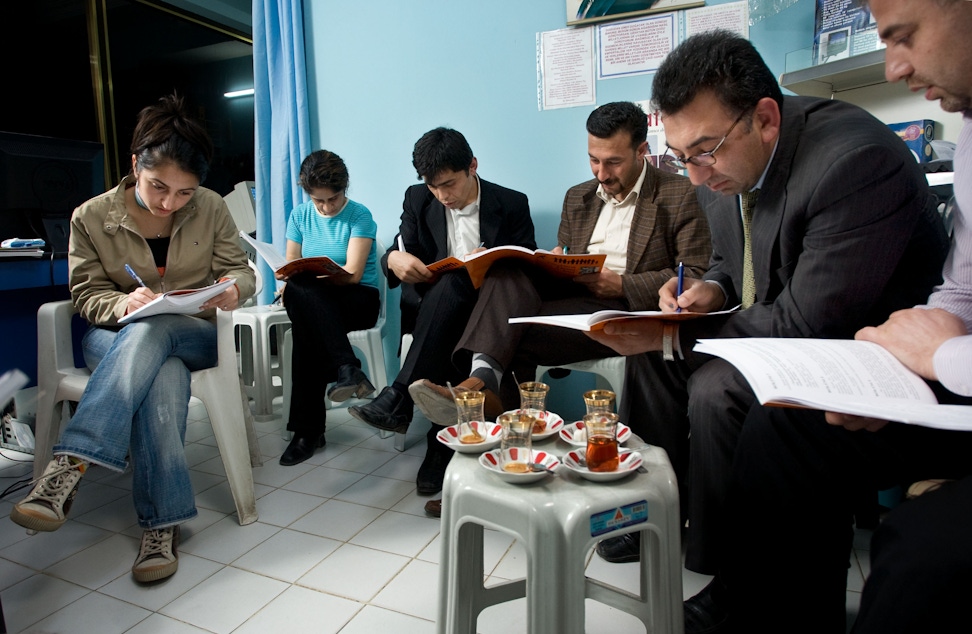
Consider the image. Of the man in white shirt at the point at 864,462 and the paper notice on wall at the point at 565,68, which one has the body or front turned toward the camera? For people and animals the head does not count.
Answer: the paper notice on wall

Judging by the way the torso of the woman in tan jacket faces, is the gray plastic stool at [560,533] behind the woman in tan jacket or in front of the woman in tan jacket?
in front

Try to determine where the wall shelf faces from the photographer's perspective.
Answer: facing the viewer and to the left of the viewer

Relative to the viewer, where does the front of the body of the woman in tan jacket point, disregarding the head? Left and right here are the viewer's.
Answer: facing the viewer

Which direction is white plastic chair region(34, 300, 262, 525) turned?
toward the camera

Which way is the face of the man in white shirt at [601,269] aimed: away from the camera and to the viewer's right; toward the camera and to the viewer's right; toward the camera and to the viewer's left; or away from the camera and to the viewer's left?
toward the camera and to the viewer's left

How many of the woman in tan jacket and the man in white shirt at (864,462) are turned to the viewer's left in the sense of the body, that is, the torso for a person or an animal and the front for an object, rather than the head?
1

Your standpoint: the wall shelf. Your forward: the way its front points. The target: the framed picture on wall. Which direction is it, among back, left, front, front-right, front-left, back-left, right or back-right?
front-right

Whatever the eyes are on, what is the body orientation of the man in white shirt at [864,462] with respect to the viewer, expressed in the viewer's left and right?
facing to the left of the viewer

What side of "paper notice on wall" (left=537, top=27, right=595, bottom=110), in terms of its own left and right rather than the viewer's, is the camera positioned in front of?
front

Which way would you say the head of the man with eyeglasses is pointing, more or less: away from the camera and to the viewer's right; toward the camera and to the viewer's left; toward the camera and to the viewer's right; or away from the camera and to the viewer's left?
toward the camera and to the viewer's left

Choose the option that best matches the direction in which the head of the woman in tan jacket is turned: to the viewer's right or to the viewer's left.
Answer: to the viewer's right

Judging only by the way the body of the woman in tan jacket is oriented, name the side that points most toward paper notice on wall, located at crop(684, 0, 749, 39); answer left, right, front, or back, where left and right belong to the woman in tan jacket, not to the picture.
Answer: left

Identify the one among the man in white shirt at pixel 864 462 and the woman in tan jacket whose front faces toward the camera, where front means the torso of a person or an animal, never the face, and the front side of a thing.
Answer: the woman in tan jacket

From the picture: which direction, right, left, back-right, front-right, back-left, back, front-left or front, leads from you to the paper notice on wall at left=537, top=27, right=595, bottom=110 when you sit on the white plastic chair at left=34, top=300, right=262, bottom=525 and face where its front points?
left

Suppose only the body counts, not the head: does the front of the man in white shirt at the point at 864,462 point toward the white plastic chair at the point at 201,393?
yes
